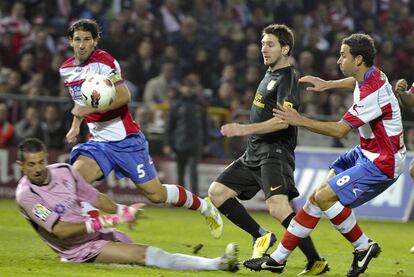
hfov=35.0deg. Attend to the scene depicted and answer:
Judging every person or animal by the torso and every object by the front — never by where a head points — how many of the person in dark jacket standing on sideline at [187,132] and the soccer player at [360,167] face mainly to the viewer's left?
1

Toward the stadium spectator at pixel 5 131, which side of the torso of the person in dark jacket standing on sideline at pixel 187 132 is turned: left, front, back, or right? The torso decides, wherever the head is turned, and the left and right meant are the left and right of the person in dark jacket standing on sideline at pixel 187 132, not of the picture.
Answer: right

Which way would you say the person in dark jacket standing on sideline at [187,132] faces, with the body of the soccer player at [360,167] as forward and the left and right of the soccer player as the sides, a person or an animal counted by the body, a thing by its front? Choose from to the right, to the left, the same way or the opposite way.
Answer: to the left

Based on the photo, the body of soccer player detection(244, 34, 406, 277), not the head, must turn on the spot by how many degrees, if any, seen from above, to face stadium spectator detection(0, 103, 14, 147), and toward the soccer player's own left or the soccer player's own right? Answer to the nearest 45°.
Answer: approximately 45° to the soccer player's own right

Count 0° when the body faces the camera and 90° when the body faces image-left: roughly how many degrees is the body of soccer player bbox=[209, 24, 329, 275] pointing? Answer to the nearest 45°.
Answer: approximately 45°

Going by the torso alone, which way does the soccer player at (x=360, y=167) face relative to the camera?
to the viewer's left

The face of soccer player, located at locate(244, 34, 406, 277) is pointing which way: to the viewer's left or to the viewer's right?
to the viewer's left

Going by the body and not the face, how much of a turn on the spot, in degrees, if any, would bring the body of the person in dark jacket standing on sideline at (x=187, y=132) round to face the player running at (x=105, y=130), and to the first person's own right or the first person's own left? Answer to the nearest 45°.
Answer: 0° — they already face them

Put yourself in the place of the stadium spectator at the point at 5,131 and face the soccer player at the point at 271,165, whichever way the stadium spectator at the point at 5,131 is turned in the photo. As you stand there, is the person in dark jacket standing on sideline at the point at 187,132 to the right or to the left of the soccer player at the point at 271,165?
left
